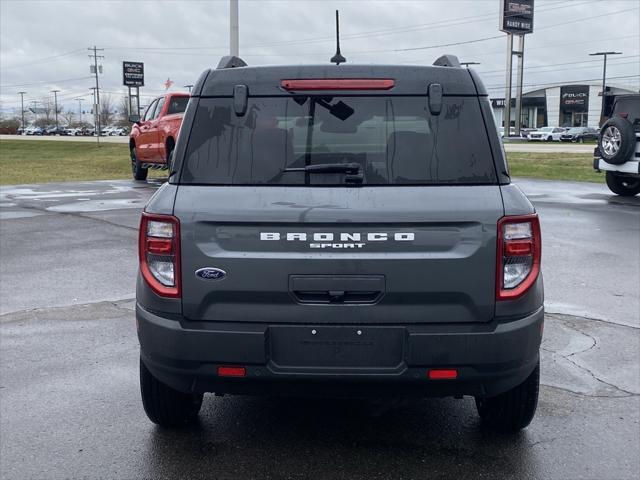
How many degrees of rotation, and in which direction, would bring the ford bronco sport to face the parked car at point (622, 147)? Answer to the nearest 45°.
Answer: approximately 45° to its right

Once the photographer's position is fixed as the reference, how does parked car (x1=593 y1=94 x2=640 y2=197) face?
facing away from the viewer and to the right of the viewer

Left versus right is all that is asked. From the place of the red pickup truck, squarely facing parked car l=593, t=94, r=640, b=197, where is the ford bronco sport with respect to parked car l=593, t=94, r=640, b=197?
right

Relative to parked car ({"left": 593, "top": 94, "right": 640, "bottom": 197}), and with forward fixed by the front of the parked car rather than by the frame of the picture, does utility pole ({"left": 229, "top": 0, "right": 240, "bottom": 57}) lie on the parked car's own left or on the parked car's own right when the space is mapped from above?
on the parked car's own left

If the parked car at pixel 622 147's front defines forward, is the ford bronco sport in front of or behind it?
behind

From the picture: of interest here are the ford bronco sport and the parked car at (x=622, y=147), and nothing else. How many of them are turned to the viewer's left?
0

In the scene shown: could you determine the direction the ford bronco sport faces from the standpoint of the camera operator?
facing away from the viewer

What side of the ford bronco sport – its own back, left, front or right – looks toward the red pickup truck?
front

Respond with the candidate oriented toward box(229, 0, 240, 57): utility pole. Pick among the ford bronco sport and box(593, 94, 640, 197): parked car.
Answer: the ford bronco sport
